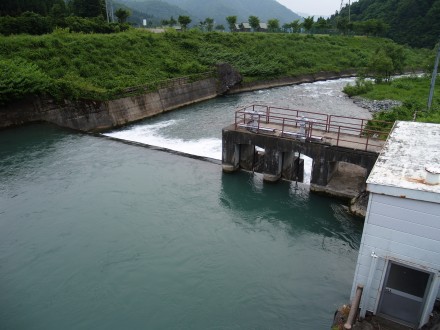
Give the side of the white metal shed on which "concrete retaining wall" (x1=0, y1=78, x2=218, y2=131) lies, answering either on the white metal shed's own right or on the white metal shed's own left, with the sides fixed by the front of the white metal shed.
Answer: on the white metal shed's own right

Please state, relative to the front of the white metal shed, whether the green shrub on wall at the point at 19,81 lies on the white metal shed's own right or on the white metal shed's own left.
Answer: on the white metal shed's own right

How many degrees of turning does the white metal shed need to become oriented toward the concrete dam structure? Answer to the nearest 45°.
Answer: approximately 135° to its right

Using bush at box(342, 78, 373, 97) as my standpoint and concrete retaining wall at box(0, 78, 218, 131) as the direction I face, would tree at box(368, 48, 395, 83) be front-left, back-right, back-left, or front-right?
back-right
